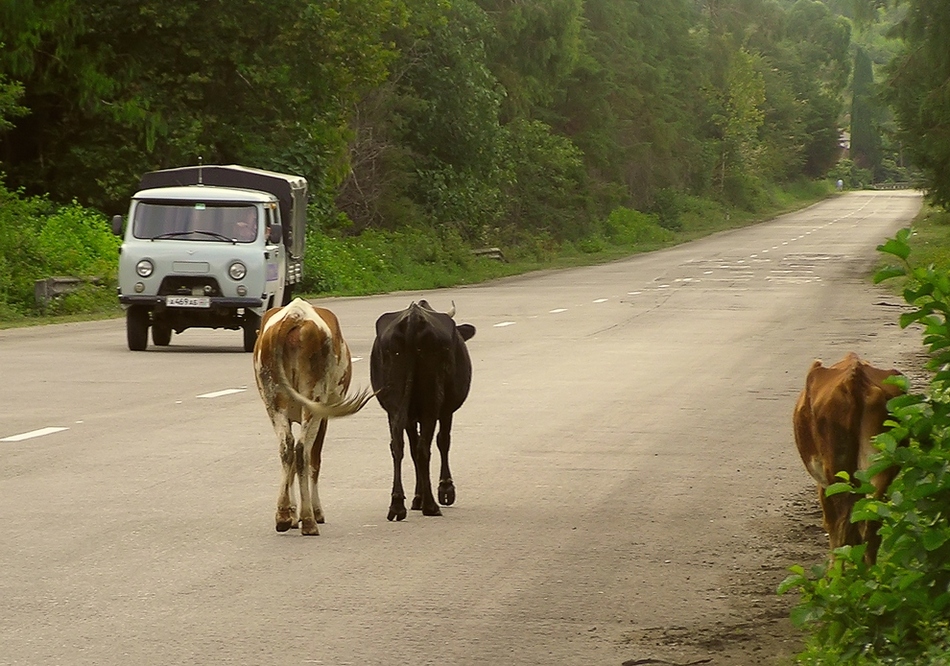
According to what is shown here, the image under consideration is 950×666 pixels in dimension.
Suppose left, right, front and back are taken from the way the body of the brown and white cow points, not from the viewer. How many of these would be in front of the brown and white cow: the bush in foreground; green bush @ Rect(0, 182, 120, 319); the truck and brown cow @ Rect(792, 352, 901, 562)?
2

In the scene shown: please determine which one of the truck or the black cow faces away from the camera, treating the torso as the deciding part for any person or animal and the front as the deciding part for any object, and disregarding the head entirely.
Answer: the black cow

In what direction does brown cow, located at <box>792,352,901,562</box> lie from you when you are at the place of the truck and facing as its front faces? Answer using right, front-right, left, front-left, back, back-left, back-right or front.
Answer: front

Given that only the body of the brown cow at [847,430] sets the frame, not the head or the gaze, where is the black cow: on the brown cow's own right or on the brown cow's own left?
on the brown cow's own left

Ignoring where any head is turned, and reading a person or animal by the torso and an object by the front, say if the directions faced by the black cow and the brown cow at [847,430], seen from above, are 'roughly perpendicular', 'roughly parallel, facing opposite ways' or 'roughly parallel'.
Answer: roughly parallel

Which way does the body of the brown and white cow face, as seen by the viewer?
away from the camera

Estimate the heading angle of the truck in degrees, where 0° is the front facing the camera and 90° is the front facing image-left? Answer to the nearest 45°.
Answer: approximately 0°

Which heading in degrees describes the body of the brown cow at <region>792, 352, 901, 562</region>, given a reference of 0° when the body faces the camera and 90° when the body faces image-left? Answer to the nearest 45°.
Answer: approximately 180°

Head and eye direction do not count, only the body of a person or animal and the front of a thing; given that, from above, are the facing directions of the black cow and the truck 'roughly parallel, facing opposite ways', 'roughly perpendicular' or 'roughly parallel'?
roughly parallel, facing opposite ways

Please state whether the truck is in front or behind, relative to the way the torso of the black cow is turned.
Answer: in front

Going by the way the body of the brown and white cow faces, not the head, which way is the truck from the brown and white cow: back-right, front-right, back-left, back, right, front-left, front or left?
front

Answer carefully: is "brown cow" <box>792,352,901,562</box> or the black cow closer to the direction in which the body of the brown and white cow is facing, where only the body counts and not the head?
the black cow

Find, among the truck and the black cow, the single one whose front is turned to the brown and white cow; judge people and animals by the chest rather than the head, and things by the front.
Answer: the truck

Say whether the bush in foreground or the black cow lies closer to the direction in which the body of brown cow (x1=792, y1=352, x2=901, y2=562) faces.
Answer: the black cow

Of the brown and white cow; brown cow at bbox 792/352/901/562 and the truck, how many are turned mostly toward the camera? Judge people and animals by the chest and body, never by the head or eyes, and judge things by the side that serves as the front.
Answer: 1

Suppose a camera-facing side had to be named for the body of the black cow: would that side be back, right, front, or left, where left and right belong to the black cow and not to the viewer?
back
